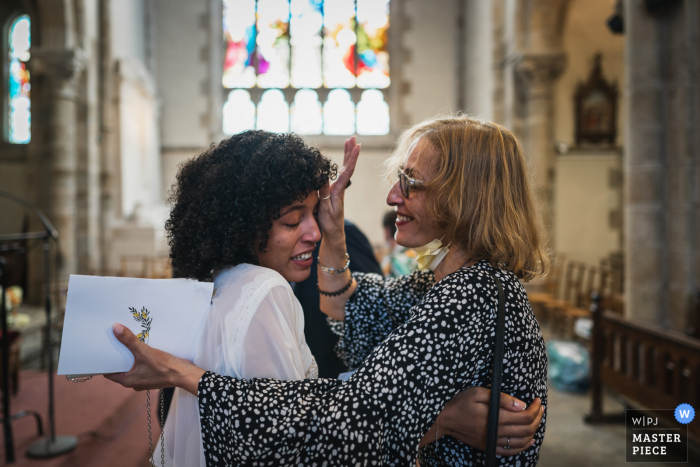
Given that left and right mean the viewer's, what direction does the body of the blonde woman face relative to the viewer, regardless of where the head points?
facing to the left of the viewer

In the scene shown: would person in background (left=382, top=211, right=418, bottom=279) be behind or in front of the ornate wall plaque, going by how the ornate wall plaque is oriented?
in front

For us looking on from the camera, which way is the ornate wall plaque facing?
facing the viewer

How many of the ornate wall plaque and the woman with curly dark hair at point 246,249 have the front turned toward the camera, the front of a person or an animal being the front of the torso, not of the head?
1

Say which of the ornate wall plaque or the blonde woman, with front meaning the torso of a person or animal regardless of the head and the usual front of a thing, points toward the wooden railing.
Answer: the ornate wall plaque

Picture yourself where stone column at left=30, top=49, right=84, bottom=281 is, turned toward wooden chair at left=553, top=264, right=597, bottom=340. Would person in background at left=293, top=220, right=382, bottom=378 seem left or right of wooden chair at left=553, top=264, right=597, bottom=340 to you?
right

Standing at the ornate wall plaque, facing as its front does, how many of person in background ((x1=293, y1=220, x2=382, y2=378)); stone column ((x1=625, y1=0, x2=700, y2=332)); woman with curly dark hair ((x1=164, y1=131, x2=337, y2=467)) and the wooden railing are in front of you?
4

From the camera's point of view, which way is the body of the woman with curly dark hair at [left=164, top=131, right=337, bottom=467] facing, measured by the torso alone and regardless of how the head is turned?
to the viewer's right

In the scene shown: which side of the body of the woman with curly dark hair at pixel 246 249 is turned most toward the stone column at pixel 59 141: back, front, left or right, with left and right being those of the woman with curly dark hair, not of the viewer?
left
